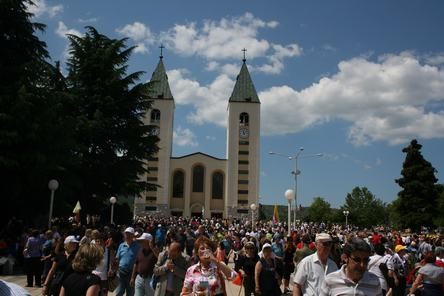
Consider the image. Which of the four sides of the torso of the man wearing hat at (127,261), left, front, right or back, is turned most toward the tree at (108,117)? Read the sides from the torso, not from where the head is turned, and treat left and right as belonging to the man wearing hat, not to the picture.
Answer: back

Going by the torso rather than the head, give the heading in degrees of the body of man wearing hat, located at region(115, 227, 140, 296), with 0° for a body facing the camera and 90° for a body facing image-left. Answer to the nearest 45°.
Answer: approximately 0°

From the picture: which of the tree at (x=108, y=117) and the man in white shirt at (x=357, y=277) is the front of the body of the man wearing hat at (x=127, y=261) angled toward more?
the man in white shirt

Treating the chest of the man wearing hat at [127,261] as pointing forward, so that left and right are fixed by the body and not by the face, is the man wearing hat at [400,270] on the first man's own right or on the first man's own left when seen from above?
on the first man's own left

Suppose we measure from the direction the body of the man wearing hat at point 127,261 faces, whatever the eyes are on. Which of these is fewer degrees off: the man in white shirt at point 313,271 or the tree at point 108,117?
the man in white shirt

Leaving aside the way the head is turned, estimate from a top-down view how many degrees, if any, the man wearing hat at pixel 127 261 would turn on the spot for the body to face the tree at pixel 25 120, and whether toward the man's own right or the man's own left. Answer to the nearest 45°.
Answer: approximately 180°
